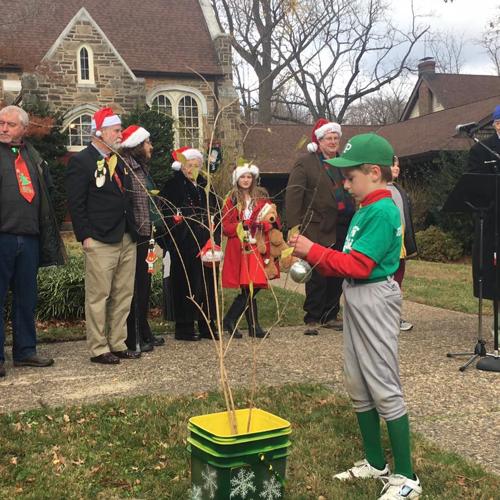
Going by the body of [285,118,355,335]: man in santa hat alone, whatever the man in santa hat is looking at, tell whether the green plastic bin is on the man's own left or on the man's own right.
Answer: on the man's own right

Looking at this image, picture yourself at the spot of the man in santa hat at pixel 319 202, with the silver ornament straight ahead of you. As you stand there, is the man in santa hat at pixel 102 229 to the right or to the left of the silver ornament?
right

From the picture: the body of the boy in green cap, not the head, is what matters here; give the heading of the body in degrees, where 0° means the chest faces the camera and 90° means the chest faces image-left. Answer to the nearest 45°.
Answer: approximately 90°

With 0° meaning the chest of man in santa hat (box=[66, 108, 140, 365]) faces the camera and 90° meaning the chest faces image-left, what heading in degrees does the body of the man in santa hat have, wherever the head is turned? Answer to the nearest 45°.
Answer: approximately 315°

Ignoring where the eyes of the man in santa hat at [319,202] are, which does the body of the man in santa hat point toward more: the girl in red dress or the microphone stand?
the microphone stand

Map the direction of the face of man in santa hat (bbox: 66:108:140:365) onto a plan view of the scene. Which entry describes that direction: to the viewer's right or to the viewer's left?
to the viewer's right

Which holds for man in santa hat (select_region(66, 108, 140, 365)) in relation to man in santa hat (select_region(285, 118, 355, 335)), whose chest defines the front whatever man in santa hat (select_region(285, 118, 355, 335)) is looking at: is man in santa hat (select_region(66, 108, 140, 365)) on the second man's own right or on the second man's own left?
on the second man's own right

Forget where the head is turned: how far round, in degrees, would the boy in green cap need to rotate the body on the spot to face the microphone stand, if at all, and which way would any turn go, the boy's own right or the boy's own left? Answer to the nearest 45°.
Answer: approximately 90° to the boy's own right

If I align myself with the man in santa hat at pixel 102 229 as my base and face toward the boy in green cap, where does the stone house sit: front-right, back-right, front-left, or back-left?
back-left

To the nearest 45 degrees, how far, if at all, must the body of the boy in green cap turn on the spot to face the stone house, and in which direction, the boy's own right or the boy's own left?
approximately 90° to the boy's own right

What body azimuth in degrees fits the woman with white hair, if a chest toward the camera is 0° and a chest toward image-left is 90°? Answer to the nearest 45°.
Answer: approximately 315°

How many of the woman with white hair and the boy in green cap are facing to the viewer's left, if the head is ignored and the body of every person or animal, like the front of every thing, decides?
1

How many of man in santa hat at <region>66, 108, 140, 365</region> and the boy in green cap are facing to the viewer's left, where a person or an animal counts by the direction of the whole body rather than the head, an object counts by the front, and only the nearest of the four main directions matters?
1
